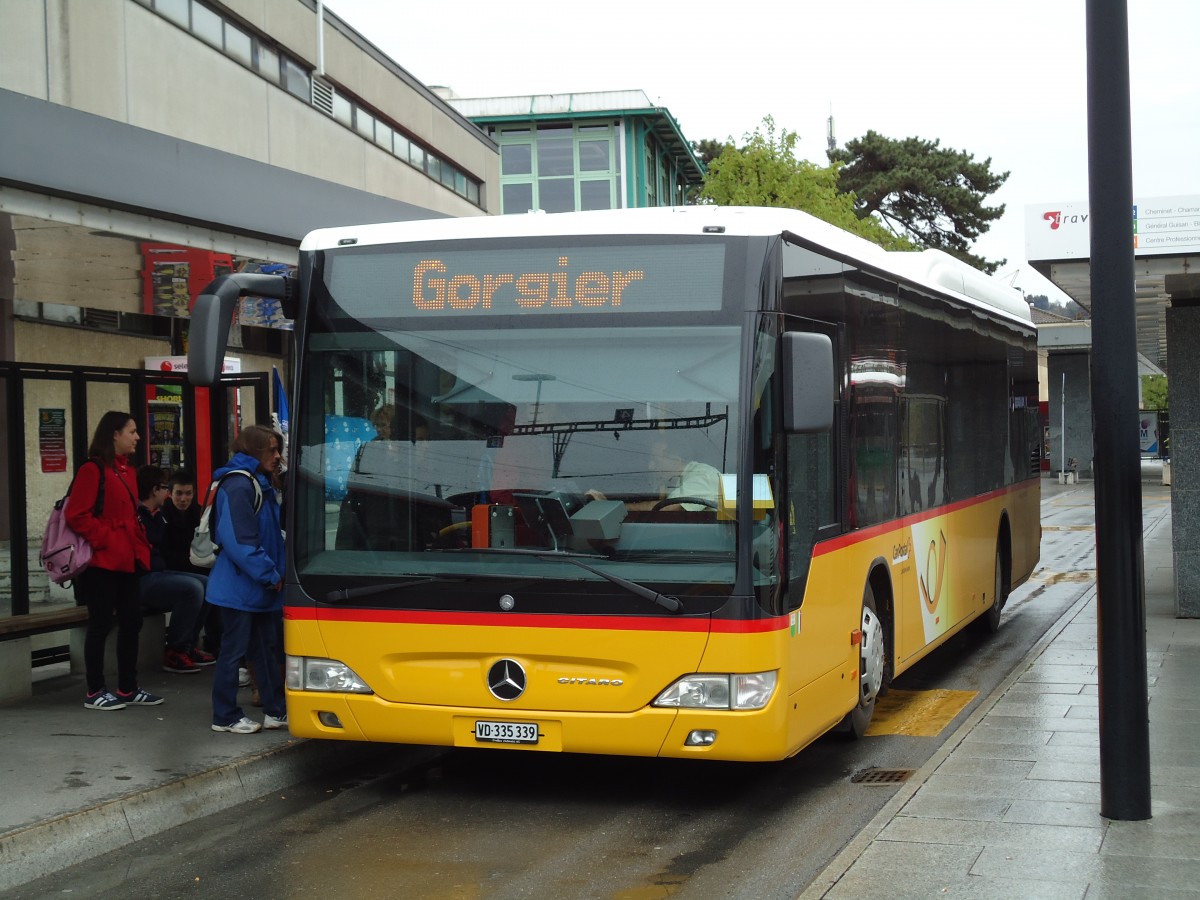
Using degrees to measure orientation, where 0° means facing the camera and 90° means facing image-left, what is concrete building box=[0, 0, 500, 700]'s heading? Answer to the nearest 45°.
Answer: approximately 315°

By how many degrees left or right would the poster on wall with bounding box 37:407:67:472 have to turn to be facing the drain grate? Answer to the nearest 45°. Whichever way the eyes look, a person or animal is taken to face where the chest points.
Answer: approximately 45° to its left

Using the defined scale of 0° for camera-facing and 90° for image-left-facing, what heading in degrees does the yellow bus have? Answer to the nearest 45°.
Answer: approximately 45°

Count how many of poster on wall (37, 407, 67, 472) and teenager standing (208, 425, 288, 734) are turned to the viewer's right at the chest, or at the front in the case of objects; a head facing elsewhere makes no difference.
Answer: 1

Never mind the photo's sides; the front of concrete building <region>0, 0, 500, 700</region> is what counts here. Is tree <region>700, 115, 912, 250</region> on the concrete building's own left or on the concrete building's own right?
on the concrete building's own left

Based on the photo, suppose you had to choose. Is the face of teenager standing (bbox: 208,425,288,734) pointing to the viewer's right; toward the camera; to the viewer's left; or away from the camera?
to the viewer's right

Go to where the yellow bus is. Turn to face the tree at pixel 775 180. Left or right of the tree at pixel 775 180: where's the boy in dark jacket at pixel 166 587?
left
